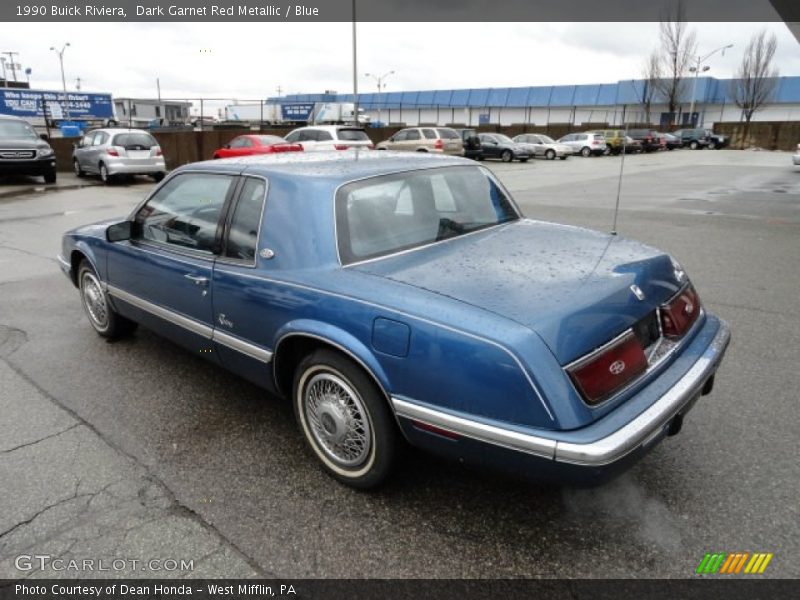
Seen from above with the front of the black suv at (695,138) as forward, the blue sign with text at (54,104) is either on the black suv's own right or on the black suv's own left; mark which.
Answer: on the black suv's own right

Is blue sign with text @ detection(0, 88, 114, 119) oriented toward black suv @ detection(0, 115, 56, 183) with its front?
yes

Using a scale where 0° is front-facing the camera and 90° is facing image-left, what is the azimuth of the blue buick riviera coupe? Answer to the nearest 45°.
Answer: approximately 135°

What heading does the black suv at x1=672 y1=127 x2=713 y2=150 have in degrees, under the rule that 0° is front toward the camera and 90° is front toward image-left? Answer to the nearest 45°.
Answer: approximately 315°

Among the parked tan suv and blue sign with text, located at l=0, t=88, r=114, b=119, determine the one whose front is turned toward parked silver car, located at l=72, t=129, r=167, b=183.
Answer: the blue sign with text

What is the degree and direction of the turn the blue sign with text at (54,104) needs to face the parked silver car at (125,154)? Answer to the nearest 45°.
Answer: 0° — it already faces it

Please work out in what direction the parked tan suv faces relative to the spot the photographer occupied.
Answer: facing away from the viewer and to the left of the viewer

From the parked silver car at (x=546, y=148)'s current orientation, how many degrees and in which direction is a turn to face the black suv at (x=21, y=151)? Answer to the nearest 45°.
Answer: approximately 90° to its right

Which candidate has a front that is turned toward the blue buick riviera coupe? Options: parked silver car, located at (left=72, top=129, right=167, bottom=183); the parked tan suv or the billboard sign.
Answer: the billboard sign

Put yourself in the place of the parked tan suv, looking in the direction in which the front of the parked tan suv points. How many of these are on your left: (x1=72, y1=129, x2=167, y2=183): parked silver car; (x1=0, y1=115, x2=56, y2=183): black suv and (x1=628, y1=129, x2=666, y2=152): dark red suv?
2

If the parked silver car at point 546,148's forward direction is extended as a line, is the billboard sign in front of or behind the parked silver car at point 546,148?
behind

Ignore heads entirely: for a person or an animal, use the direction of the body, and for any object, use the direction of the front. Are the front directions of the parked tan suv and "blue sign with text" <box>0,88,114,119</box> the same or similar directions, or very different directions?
very different directions

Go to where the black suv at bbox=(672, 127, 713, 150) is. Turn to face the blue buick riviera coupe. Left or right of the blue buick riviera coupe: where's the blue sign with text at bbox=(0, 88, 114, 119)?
right

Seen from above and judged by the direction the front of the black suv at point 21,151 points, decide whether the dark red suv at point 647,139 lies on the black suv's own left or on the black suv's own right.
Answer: on the black suv's own left
